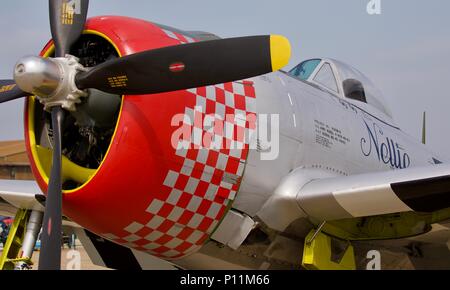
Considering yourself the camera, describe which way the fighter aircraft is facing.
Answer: facing the viewer and to the left of the viewer

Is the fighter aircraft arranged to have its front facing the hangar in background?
no
